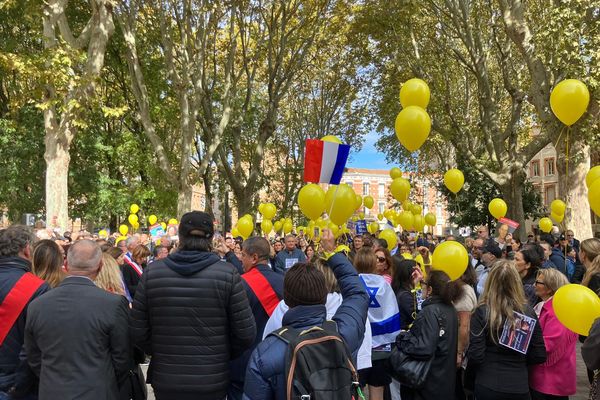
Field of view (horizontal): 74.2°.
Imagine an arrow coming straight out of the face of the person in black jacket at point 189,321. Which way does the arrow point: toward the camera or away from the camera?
away from the camera

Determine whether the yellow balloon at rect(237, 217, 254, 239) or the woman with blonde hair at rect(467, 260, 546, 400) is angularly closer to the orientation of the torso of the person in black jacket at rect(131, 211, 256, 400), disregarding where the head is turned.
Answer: the yellow balloon

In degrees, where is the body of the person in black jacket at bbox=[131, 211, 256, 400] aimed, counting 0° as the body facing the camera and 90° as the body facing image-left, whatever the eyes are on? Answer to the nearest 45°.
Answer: approximately 180°

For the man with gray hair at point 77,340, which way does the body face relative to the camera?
away from the camera

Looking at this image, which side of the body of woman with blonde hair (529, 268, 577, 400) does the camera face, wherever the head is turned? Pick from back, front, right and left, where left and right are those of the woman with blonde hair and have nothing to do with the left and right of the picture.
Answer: left

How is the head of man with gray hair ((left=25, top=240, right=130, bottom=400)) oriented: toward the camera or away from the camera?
away from the camera

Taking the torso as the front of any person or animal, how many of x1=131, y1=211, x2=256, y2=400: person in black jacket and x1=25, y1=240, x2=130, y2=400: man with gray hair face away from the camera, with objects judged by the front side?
2

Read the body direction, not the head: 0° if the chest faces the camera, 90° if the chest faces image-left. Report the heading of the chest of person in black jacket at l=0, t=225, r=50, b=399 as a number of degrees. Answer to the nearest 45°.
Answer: approximately 225°

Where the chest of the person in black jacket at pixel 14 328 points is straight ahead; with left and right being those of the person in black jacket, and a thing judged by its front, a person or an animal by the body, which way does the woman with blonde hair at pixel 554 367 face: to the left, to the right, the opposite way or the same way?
to the left
